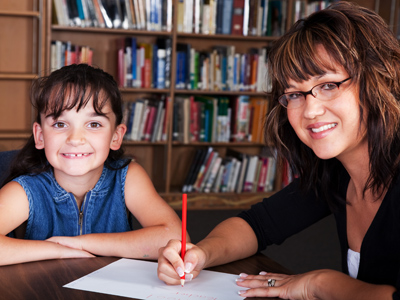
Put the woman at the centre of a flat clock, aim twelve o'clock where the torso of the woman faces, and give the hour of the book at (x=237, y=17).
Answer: The book is roughly at 4 o'clock from the woman.

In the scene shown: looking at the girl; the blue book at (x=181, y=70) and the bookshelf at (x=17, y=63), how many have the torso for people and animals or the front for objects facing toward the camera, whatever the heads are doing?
3

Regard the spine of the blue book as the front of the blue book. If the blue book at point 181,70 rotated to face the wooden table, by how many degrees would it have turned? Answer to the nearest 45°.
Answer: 0° — it already faces it

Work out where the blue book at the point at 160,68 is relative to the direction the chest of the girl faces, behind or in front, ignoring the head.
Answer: behind

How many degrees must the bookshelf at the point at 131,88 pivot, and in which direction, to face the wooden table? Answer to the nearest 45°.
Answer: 0° — it already faces it

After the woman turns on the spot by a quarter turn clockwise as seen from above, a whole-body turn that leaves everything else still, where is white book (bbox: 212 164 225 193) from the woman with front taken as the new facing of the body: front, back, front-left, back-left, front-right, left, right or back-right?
front-right

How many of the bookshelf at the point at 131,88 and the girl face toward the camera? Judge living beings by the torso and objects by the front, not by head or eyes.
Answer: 2

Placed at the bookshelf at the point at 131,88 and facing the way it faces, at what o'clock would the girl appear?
The girl is roughly at 12 o'clock from the bookshelf.

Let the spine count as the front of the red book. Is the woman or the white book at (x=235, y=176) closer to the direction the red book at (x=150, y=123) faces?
the woman

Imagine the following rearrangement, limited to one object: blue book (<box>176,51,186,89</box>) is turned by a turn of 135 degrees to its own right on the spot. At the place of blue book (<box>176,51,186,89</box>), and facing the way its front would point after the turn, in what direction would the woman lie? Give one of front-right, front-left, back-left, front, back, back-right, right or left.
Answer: back-left

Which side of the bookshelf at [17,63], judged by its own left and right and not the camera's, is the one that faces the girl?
front

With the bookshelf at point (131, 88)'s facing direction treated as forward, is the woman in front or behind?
in front
